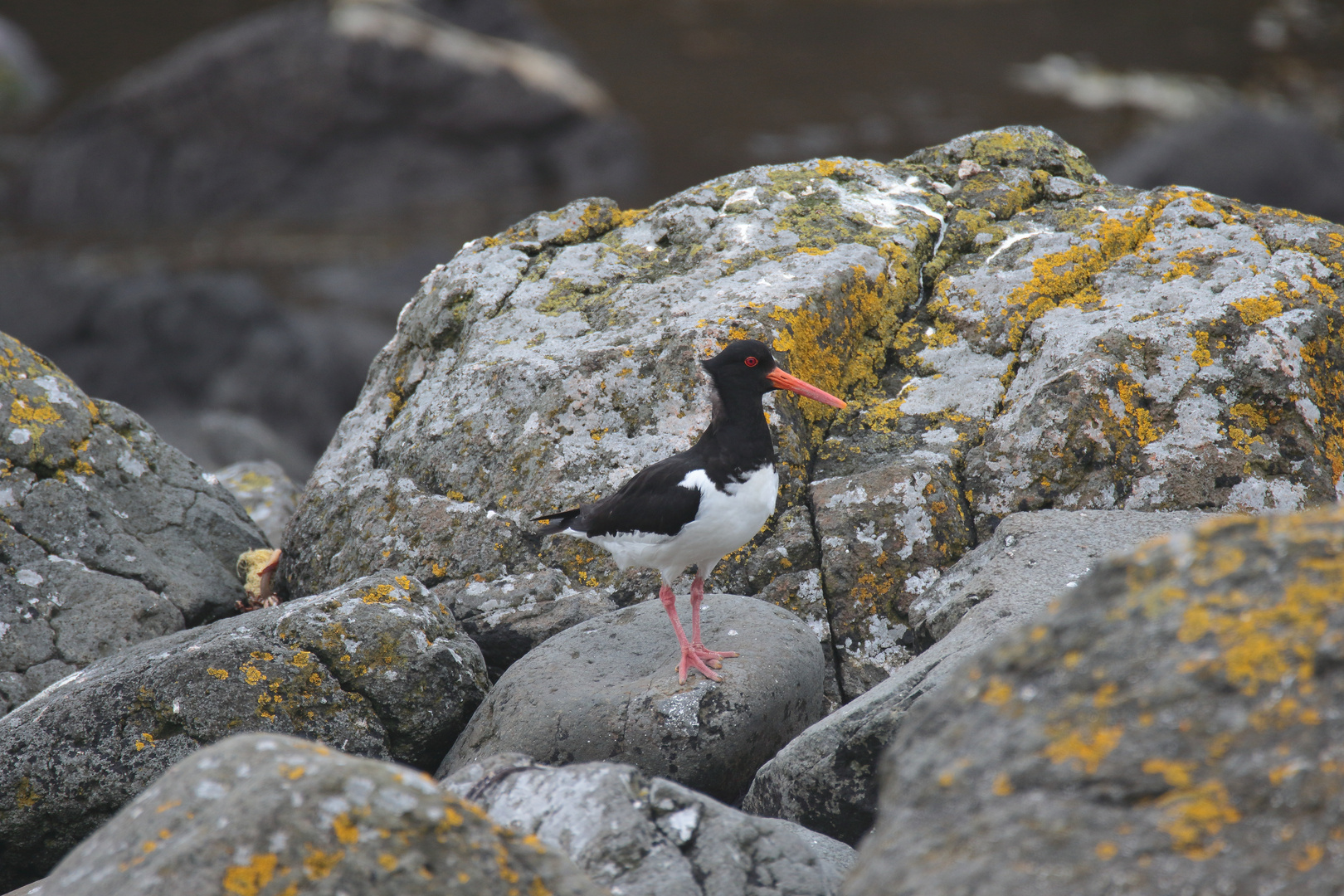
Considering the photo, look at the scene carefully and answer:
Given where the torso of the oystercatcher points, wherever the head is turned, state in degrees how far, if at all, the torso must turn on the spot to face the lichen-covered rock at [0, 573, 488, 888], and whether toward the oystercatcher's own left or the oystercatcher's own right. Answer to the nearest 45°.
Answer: approximately 180°

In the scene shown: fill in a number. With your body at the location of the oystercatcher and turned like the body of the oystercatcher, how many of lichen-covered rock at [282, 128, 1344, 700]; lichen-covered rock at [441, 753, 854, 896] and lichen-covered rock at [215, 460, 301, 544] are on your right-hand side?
1

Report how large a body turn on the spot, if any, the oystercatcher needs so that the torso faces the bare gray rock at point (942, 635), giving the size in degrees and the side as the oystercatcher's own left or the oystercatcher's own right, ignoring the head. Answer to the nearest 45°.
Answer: approximately 45° to the oystercatcher's own right

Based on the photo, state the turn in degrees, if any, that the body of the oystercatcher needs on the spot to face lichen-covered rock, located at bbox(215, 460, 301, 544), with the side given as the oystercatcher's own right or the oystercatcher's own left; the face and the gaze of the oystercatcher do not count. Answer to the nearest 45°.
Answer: approximately 135° to the oystercatcher's own left

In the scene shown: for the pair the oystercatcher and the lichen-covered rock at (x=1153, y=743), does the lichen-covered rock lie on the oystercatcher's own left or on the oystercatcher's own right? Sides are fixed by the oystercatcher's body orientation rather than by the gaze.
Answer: on the oystercatcher's own right

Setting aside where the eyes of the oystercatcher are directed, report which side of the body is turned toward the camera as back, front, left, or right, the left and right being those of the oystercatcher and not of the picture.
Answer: right
